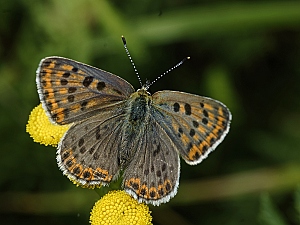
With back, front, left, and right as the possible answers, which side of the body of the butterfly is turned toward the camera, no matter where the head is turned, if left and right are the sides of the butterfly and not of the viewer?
back
